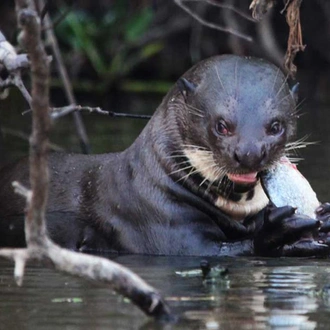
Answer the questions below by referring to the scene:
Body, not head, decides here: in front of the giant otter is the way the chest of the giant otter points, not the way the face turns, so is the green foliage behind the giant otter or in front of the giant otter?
behind

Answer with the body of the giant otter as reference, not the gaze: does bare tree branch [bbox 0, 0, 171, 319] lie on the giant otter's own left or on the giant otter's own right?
on the giant otter's own right

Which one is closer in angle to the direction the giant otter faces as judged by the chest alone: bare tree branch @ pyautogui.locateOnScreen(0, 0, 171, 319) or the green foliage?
the bare tree branch
